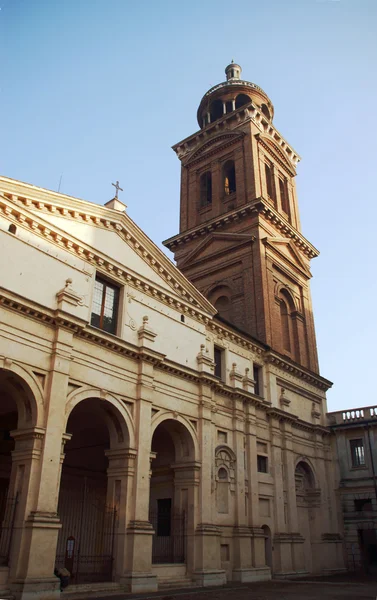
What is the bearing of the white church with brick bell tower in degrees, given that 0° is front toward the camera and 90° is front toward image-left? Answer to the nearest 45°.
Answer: approximately 315°

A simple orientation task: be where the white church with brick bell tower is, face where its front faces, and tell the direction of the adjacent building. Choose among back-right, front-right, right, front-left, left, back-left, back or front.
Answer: left
